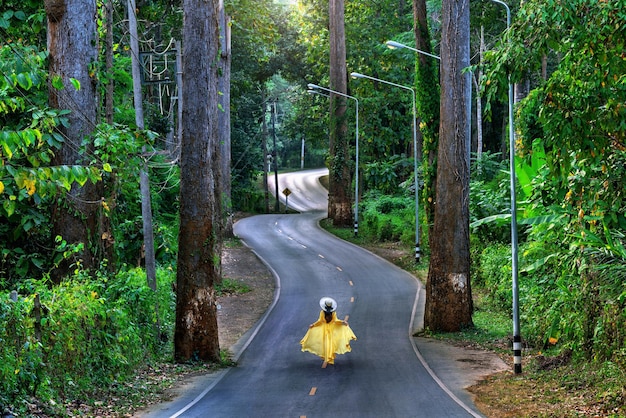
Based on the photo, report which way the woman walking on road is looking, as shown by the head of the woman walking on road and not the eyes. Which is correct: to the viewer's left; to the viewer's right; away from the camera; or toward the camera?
away from the camera

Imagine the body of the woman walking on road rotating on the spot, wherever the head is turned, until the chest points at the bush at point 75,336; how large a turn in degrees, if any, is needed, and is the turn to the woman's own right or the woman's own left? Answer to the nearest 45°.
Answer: approximately 135° to the woman's own left

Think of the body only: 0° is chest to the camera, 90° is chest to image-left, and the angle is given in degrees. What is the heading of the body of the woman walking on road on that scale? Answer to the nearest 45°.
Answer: approximately 180°

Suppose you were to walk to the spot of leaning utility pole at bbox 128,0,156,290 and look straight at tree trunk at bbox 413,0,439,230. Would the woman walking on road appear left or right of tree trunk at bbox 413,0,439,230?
right

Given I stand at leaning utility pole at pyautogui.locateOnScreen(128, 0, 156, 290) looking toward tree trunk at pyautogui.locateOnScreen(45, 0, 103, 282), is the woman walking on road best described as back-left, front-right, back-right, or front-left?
back-left

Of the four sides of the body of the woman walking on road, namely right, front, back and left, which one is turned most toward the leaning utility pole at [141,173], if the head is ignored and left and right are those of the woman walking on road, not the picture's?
left
